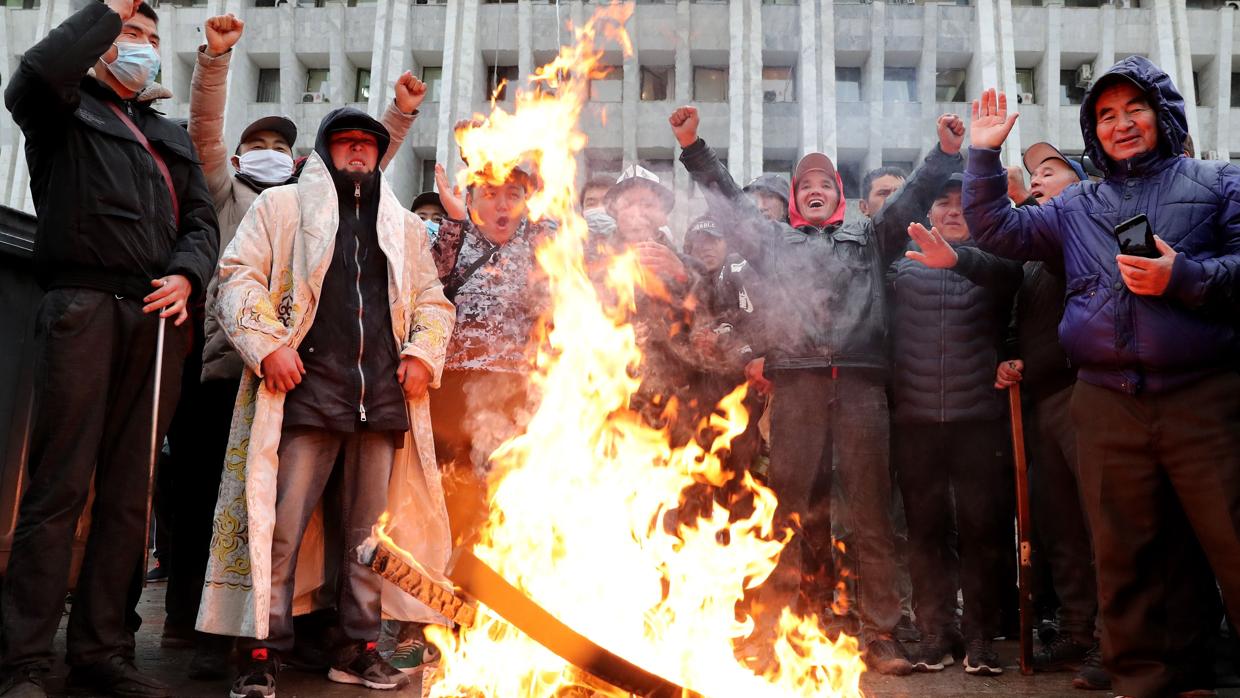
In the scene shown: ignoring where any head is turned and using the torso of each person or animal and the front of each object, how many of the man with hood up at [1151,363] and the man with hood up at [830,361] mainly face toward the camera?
2

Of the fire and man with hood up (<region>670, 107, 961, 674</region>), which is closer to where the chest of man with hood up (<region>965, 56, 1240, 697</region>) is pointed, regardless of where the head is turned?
the fire

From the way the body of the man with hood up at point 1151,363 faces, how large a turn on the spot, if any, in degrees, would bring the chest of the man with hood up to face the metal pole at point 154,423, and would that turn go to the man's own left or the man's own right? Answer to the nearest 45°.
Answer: approximately 45° to the man's own right

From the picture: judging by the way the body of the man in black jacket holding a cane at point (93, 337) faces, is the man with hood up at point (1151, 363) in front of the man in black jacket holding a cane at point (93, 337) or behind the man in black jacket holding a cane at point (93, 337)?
in front

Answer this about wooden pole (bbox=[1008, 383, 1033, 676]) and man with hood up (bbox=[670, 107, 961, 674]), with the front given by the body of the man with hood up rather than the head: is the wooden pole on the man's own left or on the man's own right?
on the man's own left

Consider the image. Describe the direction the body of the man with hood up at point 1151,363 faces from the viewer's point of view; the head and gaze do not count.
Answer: toward the camera

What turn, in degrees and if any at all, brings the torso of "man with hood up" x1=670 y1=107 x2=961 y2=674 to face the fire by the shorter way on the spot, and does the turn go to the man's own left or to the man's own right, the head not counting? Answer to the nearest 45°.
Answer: approximately 45° to the man's own right

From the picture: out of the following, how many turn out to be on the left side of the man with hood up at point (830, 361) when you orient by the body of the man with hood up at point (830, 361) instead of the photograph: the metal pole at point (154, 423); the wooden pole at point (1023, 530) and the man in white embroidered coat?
1

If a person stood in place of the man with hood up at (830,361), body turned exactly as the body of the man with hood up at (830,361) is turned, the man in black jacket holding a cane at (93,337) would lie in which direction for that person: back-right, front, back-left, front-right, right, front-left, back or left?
front-right

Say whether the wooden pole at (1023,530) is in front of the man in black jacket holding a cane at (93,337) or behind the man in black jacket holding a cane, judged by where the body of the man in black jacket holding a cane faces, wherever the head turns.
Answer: in front
